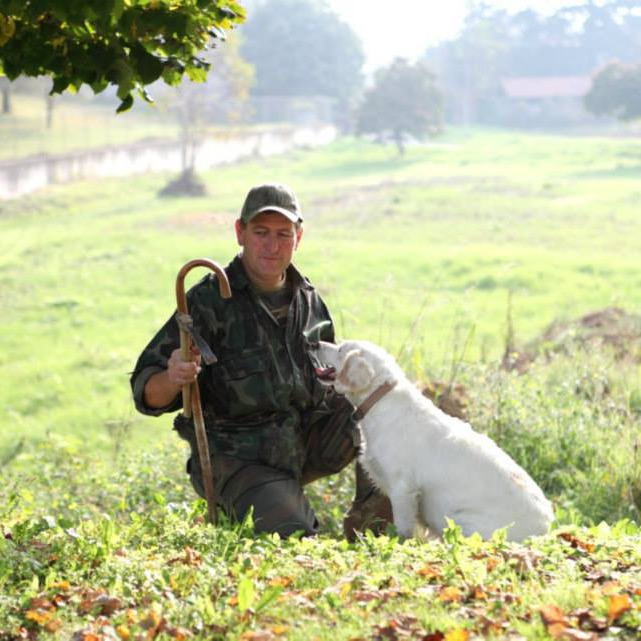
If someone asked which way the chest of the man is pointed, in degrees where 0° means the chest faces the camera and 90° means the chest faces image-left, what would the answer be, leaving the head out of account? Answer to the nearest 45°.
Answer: approximately 315°

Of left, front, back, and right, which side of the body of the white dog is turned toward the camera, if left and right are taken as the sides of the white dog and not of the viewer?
left

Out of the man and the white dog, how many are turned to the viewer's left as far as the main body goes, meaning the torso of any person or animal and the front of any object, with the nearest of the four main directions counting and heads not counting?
1

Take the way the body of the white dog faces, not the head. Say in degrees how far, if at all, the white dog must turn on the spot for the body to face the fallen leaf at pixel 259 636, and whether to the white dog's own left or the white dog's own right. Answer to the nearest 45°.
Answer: approximately 90° to the white dog's own left

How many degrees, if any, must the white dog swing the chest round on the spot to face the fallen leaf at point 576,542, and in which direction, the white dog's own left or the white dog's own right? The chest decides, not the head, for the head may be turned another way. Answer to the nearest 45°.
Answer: approximately 135° to the white dog's own left

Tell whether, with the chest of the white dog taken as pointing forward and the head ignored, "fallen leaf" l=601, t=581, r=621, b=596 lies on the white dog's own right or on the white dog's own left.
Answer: on the white dog's own left

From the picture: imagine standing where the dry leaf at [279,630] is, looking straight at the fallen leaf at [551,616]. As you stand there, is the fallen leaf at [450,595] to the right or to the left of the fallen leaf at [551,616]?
left

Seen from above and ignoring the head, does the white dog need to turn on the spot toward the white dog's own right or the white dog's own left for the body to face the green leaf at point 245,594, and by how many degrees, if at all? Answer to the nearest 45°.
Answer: approximately 90° to the white dog's own left

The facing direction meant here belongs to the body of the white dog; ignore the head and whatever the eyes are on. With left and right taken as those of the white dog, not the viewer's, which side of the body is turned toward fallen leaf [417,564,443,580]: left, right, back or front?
left
